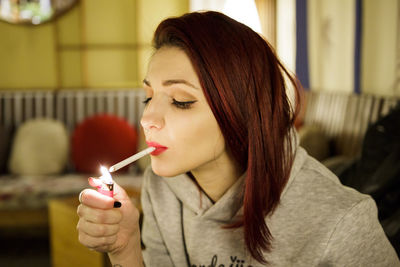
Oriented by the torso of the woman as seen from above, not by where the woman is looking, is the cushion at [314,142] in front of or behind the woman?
behind

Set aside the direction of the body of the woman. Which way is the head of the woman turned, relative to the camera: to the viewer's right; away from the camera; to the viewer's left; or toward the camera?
to the viewer's left

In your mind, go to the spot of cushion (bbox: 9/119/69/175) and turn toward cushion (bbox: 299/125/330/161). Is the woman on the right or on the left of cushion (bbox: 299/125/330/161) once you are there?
right

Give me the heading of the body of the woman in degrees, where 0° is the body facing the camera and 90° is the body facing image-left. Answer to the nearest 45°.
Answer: approximately 45°

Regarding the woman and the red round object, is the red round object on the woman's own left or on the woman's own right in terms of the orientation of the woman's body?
on the woman's own right

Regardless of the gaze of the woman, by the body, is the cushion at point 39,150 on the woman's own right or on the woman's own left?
on the woman's own right
